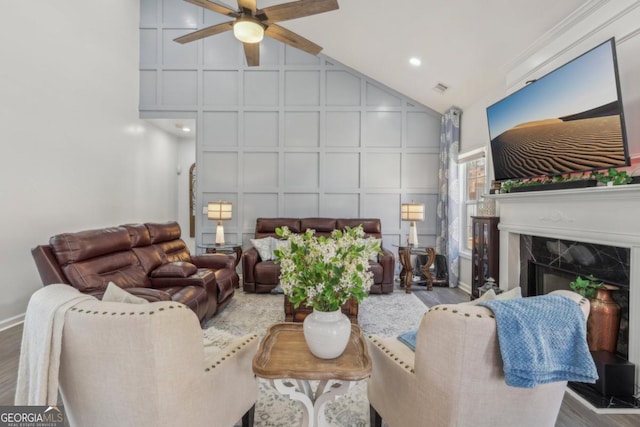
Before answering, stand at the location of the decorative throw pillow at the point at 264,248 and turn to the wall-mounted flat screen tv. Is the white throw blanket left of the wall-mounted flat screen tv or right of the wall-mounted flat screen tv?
right

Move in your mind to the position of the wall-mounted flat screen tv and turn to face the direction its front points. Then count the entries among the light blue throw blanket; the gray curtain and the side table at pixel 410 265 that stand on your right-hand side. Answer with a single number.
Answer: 2

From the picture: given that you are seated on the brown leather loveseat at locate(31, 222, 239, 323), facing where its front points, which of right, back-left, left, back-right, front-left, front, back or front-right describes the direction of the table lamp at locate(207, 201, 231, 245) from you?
left

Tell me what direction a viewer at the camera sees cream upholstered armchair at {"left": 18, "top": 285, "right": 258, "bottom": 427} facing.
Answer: facing away from the viewer and to the right of the viewer

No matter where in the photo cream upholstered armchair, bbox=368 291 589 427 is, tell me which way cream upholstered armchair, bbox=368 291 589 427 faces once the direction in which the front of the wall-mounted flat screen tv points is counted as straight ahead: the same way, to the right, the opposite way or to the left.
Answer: to the right

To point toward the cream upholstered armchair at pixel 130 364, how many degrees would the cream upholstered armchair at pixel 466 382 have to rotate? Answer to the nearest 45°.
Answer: approximately 90° to its left

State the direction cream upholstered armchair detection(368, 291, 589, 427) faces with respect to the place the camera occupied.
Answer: facing away from the viewer and to the left of the viewer

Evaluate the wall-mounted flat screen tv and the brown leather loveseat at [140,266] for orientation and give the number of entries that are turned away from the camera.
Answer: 0

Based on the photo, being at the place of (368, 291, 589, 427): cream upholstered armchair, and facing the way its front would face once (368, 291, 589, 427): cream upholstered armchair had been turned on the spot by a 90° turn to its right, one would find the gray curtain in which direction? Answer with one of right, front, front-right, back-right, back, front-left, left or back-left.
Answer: front-left

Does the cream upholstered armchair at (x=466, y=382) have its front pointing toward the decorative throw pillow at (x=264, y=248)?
yes

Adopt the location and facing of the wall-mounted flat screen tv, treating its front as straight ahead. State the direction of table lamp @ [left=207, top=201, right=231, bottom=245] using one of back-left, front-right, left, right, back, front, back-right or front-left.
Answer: front-right

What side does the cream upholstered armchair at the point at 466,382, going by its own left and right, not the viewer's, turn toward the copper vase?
right

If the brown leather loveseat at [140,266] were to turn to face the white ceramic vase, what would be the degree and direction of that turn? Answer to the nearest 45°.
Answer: approximately 45° to its right

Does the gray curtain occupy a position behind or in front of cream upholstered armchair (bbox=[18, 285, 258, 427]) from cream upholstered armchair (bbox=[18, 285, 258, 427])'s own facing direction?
in front

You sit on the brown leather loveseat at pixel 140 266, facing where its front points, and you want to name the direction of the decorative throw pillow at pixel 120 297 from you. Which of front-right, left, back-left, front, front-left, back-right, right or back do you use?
front-right

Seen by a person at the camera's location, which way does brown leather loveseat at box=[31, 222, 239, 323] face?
facing the viewer and to the right of the viewer
